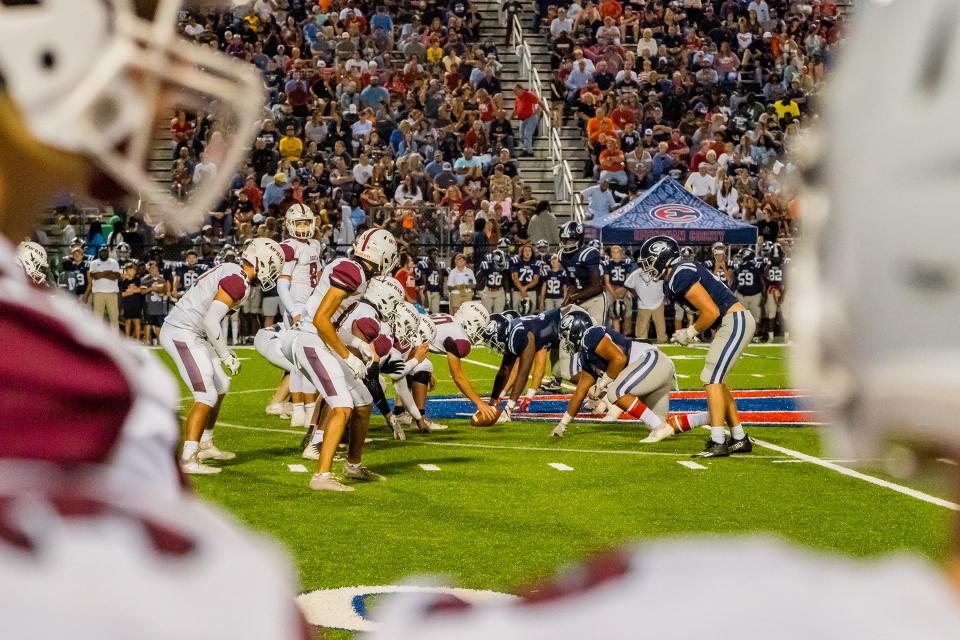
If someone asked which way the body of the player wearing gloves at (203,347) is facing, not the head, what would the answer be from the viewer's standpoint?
to the viewer's right

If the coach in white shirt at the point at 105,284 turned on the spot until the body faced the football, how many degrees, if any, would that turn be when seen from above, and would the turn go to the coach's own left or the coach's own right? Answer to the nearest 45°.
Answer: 0° — they already face it

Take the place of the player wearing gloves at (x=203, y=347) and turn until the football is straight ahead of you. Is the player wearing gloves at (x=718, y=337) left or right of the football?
right

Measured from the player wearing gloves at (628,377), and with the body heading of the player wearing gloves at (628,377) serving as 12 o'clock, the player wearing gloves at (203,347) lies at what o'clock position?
the player wearing gloves at (203,347) is roughly at 11 o'clock from the player wearing gloves at (628,377).

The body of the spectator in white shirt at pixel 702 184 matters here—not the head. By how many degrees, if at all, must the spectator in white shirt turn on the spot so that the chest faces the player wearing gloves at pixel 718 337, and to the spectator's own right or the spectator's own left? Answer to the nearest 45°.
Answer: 0° — they already face them

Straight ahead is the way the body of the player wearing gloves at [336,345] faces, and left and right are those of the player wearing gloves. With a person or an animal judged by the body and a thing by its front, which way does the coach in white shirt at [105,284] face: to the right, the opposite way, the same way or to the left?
to the right

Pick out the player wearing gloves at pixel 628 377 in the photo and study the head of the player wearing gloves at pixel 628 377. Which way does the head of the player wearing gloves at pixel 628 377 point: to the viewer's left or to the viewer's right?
to the viewer's left

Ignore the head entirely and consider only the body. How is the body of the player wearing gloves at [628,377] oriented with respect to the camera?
to the viewer's left

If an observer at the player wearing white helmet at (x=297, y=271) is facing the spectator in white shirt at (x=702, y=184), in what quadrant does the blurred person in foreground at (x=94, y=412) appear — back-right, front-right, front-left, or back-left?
back-right

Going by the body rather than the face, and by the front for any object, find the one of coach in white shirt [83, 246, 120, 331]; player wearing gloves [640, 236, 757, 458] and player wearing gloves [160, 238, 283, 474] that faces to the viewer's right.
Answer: player wearing gloves [160, 238, 283, 474]

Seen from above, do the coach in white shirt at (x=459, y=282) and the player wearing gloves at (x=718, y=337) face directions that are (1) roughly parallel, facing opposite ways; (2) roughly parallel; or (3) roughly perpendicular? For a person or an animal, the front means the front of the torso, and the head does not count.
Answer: roughly perpendicular

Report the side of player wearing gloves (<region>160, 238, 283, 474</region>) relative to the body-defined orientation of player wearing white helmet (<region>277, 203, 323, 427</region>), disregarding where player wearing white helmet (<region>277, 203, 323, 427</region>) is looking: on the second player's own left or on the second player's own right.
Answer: on the second player's own right

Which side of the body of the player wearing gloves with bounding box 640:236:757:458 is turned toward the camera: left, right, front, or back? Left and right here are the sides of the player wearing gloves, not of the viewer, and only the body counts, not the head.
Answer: left

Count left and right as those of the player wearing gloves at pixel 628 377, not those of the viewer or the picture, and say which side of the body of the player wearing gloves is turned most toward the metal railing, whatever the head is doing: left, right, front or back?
right

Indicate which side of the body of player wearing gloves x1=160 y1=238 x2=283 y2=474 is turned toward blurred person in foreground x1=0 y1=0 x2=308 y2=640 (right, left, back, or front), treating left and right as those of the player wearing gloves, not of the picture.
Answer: right
